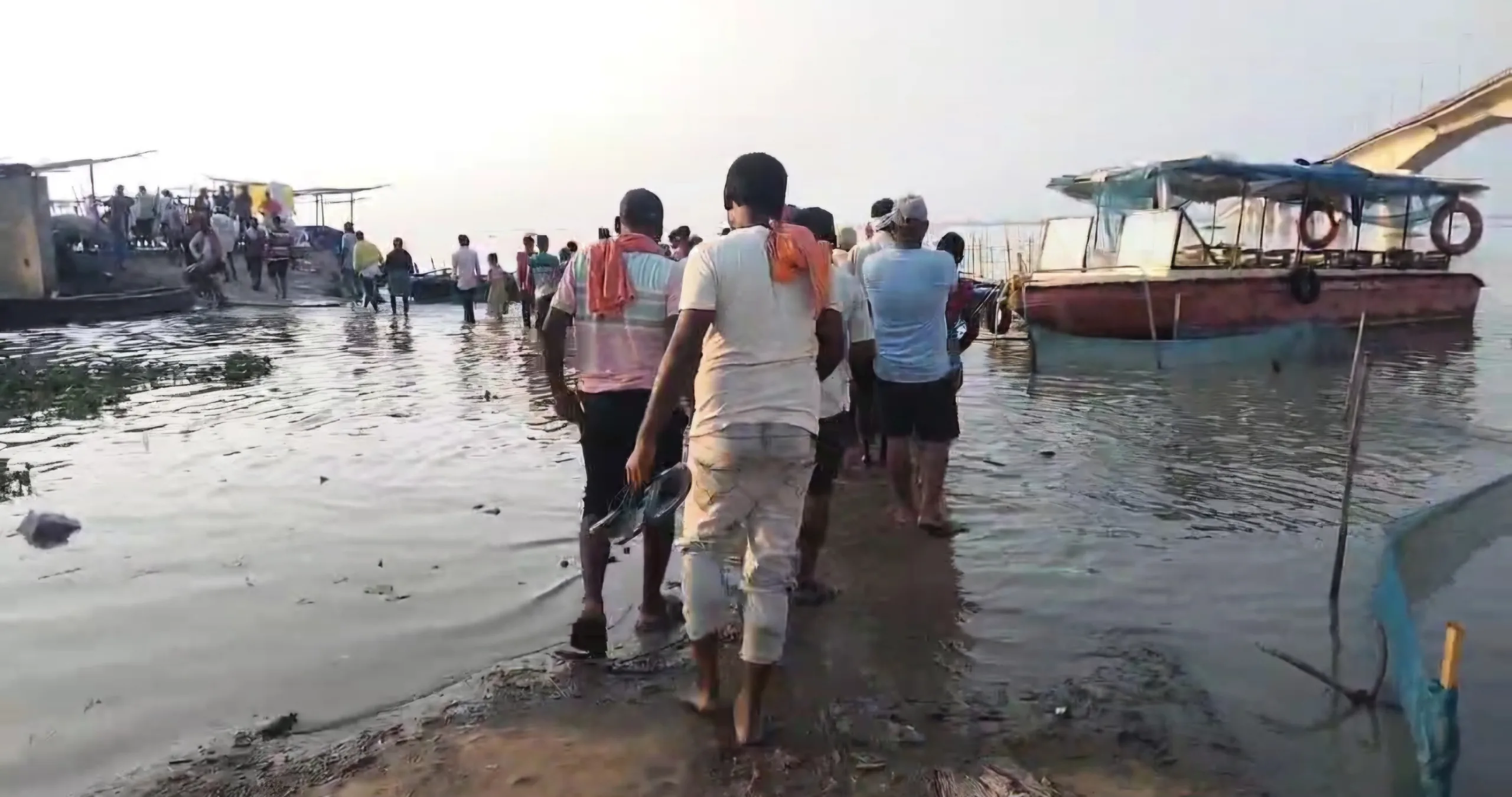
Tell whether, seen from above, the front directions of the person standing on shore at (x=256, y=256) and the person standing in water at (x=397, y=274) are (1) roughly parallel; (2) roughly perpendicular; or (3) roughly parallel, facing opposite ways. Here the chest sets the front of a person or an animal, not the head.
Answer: roughly parallel

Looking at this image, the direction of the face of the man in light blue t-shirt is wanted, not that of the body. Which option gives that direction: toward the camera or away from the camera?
away from the camera

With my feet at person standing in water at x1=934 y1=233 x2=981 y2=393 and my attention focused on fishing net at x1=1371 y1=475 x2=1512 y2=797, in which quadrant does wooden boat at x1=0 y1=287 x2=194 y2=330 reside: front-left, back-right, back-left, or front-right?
back-right

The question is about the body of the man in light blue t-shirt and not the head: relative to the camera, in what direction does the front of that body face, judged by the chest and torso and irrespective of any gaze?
away from the camera

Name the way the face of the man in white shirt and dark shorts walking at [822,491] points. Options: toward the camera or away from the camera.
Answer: away from the camera

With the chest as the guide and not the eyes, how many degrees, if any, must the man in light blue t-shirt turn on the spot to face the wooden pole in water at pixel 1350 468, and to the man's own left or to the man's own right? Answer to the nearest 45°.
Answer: approximately 135° to the man's own right

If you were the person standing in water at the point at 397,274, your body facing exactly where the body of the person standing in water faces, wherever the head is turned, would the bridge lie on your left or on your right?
on your right

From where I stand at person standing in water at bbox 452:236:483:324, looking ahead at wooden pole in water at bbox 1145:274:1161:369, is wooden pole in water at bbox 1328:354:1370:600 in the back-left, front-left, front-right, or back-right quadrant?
front-right

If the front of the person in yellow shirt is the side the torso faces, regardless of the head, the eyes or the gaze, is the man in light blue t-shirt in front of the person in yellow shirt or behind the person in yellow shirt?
behind

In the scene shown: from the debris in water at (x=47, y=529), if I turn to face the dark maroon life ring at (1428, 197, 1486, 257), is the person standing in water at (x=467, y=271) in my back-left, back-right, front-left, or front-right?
front-left

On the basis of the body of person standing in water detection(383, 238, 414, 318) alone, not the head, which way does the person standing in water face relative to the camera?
away from the camera
